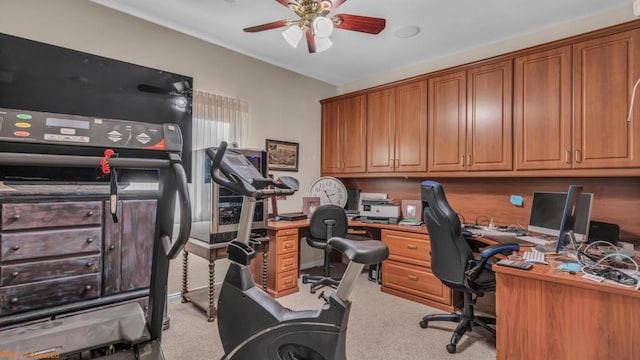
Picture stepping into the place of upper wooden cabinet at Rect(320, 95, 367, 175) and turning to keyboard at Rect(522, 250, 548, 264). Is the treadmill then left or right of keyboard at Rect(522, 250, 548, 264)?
right

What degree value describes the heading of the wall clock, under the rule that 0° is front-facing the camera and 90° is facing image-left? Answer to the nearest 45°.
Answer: approximately 0°

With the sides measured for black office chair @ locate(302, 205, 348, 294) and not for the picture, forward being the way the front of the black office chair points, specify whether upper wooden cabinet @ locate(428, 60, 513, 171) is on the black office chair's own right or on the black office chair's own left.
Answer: on the black office chair's own right

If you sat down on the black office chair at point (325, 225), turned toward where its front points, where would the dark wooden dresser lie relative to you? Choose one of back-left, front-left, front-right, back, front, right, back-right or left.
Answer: back-left

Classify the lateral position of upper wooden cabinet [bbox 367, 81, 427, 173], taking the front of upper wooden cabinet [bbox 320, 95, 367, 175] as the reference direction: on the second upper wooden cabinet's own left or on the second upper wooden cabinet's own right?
on the second upper wooden cabinet's own left

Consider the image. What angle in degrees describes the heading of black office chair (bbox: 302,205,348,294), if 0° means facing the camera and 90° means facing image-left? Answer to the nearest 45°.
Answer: approximately 180°

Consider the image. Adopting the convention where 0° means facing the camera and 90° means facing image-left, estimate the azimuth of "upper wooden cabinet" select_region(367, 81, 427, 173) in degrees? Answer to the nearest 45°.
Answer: approximately 45°

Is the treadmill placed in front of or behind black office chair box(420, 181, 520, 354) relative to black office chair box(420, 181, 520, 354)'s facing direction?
behind

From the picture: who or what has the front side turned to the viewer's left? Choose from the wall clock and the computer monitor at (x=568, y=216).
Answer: the computer monitor

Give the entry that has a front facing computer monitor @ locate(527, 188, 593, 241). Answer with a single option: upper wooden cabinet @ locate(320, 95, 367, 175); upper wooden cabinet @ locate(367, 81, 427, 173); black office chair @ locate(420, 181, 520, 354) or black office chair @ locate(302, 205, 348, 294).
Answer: black office chair @ locate(420, 181, 520, 354)

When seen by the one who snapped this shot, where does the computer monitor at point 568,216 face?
facing to the left of the viewer

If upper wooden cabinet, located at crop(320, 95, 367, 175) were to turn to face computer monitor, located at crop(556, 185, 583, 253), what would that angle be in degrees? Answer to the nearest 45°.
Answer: approximately 90° to its left
